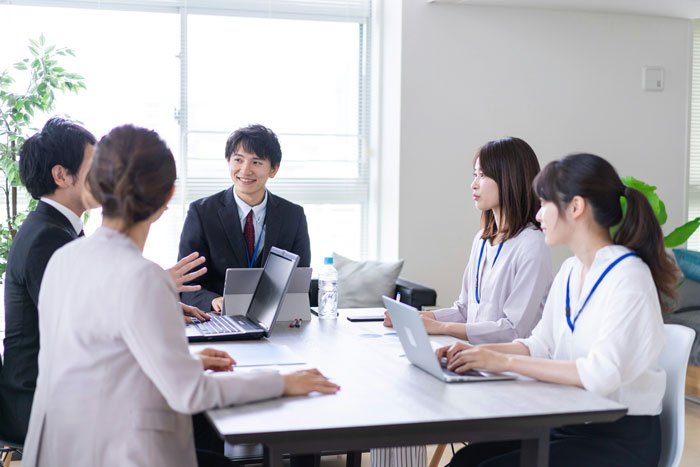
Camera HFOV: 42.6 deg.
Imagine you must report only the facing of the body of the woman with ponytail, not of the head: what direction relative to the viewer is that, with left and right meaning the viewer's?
facing to the left of the viewer

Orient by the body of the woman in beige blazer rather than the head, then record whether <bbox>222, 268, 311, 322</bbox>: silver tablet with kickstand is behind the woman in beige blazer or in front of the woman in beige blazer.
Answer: in front

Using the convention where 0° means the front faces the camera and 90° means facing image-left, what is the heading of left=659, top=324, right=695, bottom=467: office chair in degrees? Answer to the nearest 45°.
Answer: approximately 90°

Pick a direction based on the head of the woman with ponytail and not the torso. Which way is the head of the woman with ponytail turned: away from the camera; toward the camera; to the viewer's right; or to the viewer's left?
to the viewer's left

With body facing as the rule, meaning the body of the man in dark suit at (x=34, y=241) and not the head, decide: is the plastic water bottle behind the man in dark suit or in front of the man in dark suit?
in front

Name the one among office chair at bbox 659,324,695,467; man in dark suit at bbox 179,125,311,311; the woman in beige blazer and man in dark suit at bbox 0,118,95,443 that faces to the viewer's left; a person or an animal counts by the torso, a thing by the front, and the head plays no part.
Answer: the office chair

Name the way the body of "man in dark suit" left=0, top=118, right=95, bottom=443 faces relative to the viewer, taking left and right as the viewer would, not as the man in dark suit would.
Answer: facing to the right of the viewer

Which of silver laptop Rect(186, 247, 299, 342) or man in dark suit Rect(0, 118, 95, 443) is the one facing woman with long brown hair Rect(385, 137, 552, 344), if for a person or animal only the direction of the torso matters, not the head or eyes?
the man in dark suit

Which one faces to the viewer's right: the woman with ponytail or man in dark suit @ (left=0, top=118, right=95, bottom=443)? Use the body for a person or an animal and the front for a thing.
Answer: the man in dark suit

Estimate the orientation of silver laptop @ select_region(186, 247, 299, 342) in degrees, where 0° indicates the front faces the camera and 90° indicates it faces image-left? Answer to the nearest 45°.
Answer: approximately 90°

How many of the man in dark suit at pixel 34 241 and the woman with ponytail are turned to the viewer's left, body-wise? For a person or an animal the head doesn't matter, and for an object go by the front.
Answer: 1

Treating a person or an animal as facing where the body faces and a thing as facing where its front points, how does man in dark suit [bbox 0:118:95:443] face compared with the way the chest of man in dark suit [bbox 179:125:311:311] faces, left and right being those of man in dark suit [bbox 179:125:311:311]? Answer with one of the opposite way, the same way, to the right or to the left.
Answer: to the left
